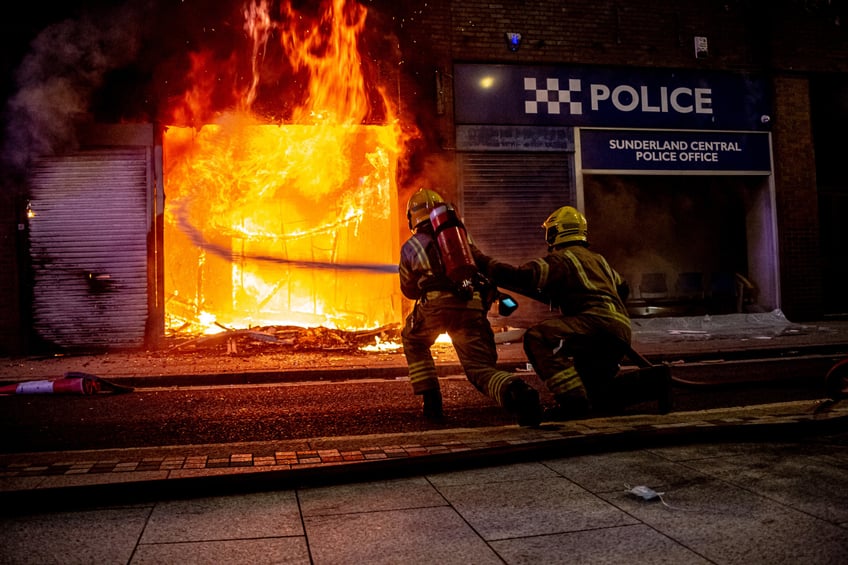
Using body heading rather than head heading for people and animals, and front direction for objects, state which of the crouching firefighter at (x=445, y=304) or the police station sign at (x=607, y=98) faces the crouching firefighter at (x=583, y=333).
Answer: the police station sign

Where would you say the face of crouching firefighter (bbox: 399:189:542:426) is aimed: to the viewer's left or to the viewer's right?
to the viewer's left

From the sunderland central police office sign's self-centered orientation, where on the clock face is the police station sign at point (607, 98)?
The police station sign is roughly at 2 o'clock from the sunderland central police office sign.

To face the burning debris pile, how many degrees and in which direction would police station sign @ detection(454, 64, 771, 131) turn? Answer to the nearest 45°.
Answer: approximately 45° to its right

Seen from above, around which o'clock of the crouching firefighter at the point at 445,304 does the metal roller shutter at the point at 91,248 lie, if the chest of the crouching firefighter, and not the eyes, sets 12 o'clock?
The metal roller shutter is roughly at 12 o'clock from the crouching firefighter.

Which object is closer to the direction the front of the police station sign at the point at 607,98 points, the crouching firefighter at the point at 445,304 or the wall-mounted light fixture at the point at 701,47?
the crouching firefighter

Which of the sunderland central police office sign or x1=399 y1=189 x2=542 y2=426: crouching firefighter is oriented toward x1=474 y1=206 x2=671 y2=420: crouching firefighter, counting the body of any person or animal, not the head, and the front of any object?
the sunderland central police office sign

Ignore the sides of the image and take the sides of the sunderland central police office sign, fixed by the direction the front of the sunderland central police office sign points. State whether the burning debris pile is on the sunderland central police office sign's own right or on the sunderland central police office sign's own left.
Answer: on the sunderland central police office sign's own right

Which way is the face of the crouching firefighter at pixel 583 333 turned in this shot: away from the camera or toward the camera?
away from the camera

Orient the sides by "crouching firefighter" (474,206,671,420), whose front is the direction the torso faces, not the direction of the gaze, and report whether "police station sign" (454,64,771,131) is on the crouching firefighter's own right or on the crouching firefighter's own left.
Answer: on the crouching firefighter's own right

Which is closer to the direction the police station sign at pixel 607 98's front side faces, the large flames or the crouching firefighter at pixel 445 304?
the crouching firefighter

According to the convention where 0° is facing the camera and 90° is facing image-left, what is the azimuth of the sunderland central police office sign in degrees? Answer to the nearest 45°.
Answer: approximately 0°
